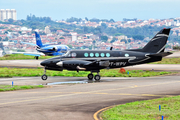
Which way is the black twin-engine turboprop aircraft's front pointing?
to the viewer's left
